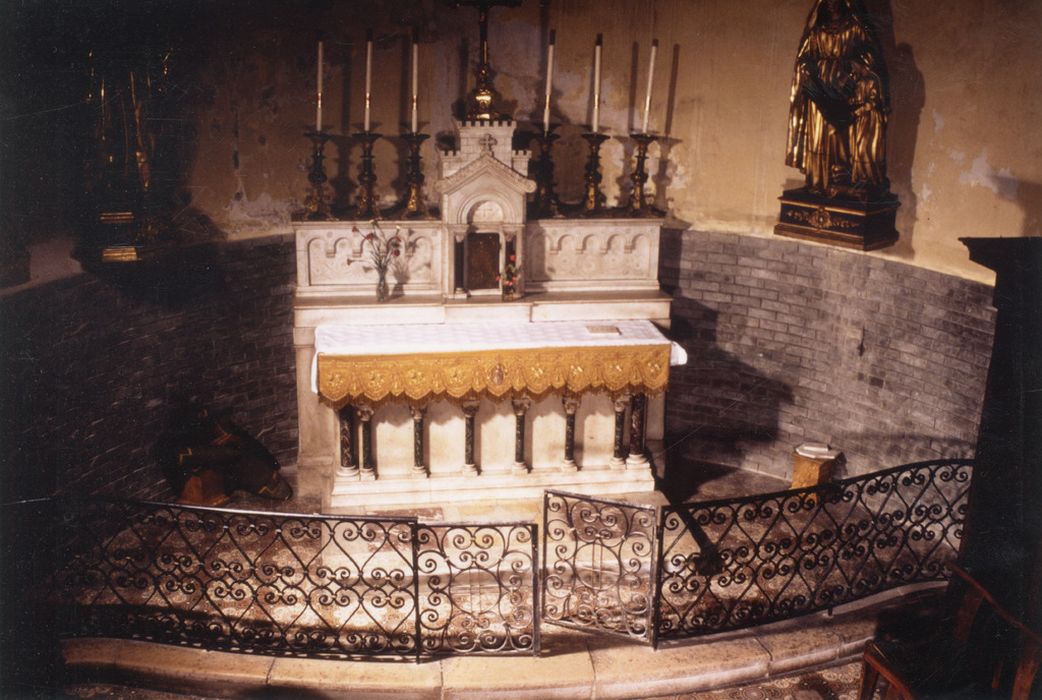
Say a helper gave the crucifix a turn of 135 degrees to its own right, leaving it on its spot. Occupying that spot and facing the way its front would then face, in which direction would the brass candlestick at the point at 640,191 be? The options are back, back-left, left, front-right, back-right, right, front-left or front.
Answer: back-right

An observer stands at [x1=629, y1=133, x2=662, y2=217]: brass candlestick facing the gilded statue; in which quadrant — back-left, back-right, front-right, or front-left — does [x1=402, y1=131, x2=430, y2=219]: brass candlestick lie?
back-right

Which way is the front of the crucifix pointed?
toward the camera

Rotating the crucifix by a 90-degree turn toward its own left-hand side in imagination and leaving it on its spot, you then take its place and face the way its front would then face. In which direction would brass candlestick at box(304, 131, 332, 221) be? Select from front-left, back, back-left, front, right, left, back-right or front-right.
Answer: back

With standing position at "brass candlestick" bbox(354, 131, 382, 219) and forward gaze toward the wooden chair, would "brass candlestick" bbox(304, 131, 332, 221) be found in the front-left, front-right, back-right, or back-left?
back-right

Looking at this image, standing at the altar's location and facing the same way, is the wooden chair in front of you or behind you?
in front

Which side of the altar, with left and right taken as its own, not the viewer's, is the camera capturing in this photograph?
front

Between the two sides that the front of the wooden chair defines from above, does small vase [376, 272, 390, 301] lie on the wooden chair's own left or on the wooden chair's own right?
on the wooden chair's own right
